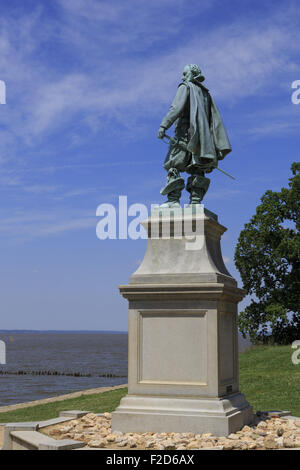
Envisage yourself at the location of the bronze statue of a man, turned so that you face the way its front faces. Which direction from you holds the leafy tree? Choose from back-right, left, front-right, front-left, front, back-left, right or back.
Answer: front-right

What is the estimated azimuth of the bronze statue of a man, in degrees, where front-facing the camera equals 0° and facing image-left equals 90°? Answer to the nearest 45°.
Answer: approximately 135°
